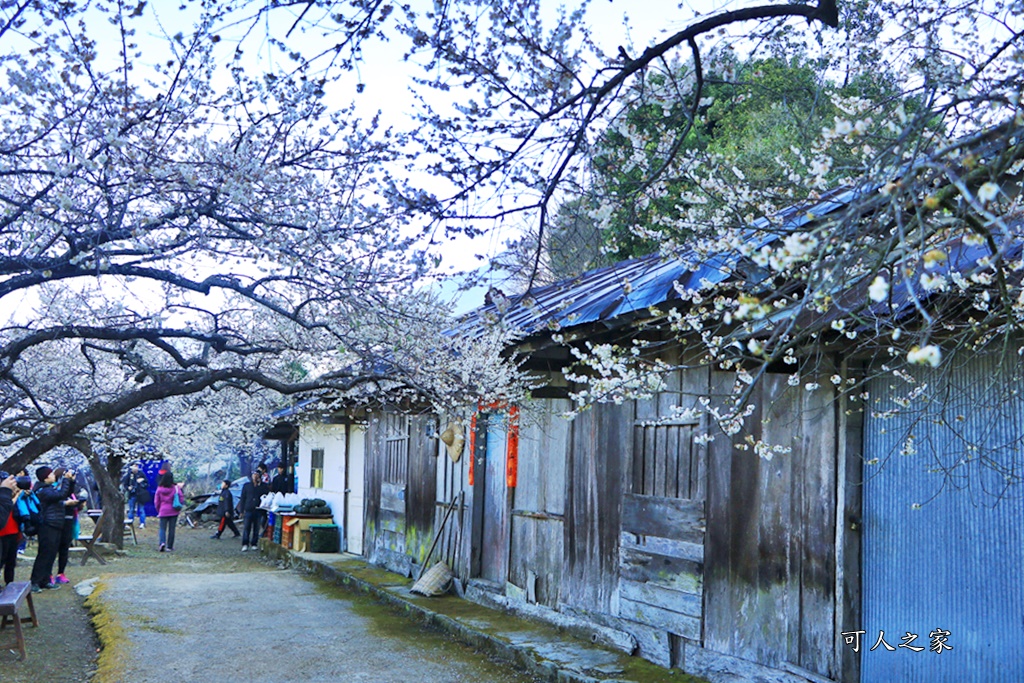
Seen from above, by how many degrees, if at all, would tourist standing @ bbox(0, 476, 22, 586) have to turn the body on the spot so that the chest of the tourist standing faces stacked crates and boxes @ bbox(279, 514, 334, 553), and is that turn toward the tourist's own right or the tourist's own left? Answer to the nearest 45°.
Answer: approximately 45° to the tourist's own left

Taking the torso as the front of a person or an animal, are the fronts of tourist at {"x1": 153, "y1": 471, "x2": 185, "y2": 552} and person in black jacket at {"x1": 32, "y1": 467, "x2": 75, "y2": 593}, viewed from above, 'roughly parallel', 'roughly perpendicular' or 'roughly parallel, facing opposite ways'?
roughly perpendicular

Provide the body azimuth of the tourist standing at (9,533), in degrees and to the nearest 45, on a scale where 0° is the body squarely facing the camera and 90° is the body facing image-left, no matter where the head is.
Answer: approximately 270°

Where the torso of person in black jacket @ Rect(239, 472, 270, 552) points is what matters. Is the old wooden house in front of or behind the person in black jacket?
in front

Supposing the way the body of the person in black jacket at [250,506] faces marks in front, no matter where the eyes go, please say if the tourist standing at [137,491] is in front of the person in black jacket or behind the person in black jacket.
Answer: behind
